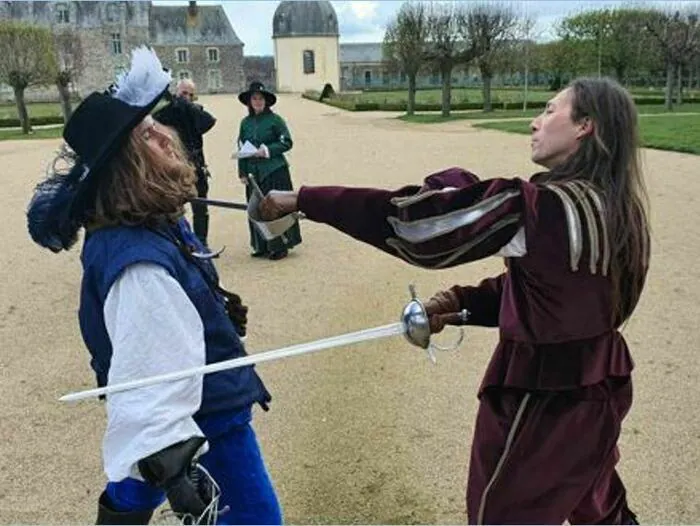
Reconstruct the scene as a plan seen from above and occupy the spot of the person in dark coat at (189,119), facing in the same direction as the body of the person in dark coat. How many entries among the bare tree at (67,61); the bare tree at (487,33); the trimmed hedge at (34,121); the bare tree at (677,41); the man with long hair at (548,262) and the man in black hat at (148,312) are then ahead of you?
2

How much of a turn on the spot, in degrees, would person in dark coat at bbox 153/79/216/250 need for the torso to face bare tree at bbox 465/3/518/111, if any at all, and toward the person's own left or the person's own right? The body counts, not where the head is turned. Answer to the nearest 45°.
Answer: approximately 135° to the person's own left

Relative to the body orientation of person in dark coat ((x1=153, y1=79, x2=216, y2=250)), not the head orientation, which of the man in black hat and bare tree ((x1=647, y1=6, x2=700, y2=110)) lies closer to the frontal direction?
the man in black hat

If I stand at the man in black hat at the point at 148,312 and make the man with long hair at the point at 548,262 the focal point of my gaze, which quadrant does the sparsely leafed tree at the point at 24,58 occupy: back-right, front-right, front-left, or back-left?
back-left

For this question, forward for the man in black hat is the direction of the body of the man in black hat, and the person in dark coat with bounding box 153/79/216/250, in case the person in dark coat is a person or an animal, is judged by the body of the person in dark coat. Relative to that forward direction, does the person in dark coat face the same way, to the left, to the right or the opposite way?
to the right

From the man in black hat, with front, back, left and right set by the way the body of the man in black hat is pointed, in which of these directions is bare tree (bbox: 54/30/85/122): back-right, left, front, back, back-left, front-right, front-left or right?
left

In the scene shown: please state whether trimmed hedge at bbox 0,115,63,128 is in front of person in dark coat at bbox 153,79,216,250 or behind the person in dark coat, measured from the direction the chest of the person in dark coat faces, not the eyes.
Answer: behind

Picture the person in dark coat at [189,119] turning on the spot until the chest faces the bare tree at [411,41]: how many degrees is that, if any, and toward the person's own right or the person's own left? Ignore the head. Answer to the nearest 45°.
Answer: approximately 180°

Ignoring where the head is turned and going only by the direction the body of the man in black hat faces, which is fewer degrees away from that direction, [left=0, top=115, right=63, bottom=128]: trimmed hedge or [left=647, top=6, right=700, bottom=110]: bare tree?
the bare tree

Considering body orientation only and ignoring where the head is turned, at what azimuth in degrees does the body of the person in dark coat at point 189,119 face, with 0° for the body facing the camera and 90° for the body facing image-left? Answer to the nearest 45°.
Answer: approximately 0°

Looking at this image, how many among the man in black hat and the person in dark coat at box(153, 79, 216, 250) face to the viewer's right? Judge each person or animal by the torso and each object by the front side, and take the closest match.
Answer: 1

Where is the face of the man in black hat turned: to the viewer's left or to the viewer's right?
to the viewer's right

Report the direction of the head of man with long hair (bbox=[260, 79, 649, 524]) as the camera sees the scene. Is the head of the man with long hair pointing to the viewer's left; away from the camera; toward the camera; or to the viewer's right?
to the viewer's left

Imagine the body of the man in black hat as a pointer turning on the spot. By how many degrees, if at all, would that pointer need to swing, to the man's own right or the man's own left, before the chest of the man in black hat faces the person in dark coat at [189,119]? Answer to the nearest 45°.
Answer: approximately 90° to the man's own left
